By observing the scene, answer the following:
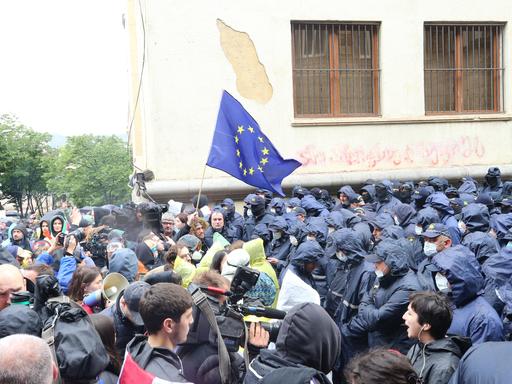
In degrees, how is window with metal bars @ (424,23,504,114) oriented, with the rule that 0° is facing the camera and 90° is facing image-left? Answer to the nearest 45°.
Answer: approximately 0°

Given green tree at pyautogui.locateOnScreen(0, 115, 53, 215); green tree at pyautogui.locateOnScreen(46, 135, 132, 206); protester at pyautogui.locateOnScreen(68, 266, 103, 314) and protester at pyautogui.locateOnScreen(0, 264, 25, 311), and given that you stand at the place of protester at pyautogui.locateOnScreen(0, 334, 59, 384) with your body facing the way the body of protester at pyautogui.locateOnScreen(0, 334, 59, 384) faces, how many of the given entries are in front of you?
4

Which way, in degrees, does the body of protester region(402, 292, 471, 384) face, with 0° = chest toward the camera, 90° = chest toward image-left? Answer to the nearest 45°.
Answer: approximately 90°

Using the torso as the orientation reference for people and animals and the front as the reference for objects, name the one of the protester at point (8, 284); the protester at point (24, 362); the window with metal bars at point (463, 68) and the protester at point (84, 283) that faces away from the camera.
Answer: the protester at point (24, 362)

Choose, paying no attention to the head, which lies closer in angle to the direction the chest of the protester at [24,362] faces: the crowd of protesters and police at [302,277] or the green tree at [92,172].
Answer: the green tree

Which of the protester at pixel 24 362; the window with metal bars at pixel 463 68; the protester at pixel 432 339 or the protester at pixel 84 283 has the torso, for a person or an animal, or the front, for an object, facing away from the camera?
the protester at pixel 24 362

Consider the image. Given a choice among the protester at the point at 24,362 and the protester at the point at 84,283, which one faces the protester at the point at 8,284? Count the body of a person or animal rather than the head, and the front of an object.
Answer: the protester at the point at 24,362

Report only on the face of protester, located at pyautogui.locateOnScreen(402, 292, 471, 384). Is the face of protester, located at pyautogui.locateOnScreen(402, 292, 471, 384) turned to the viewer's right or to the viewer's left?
to the viewer's left

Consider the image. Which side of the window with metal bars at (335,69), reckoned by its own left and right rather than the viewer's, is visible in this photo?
front

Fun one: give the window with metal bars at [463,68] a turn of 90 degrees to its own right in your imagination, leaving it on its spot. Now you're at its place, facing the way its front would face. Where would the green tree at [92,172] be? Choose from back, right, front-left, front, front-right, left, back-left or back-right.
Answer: front-right

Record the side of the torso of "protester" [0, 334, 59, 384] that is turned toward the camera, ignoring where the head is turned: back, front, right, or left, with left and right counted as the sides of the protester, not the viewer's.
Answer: back

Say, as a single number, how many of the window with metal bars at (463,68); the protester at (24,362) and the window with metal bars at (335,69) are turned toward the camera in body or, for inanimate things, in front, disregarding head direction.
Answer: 2
